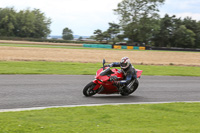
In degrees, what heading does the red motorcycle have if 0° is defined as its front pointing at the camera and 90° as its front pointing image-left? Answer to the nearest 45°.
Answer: approximately 90°
